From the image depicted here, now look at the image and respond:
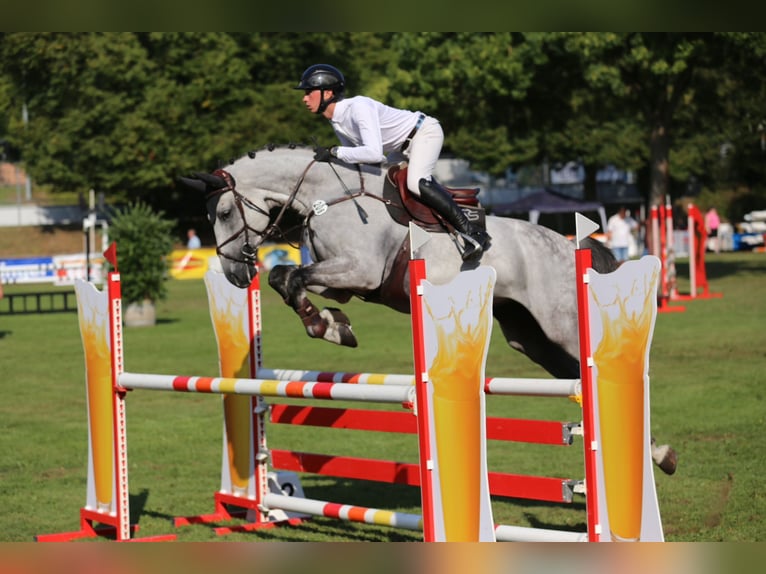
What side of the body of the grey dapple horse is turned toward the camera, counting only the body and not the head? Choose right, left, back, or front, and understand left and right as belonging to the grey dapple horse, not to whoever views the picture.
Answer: left

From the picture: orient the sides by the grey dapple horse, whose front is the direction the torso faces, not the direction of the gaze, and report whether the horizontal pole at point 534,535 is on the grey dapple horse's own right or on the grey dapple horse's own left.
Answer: on the grey dapple horse's own left

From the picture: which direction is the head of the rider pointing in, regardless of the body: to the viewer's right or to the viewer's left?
to the viewer's left

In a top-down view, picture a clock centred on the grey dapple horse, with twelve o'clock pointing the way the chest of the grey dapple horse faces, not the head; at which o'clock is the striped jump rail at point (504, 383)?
The striped jump rail is roughly at 8 o'clock from the grey dapple horse.

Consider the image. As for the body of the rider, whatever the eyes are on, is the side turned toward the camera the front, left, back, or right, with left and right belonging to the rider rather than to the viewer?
left
